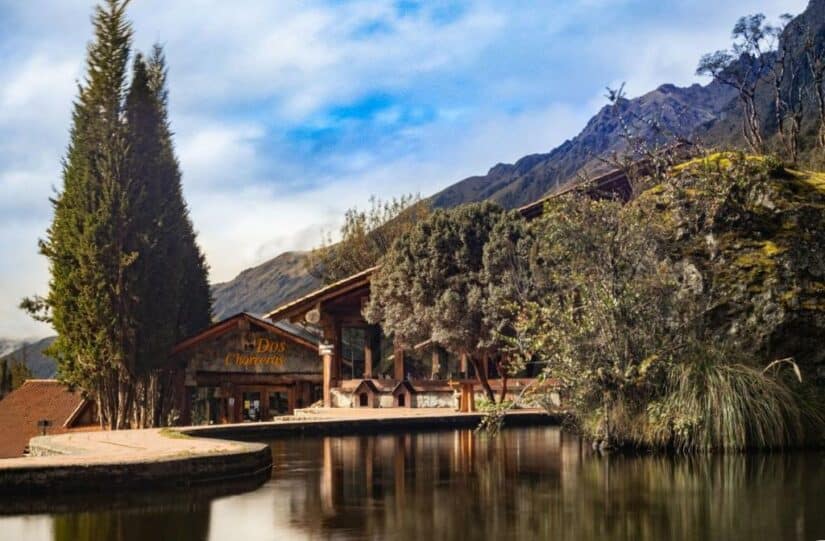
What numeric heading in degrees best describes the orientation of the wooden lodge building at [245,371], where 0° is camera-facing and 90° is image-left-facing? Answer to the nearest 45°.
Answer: approximately 0°

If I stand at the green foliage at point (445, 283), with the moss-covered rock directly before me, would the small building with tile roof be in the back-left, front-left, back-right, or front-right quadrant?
back-right

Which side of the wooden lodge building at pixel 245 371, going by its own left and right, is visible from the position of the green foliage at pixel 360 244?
back

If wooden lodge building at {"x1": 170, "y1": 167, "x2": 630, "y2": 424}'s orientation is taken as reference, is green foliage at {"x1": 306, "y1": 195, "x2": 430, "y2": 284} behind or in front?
behind
